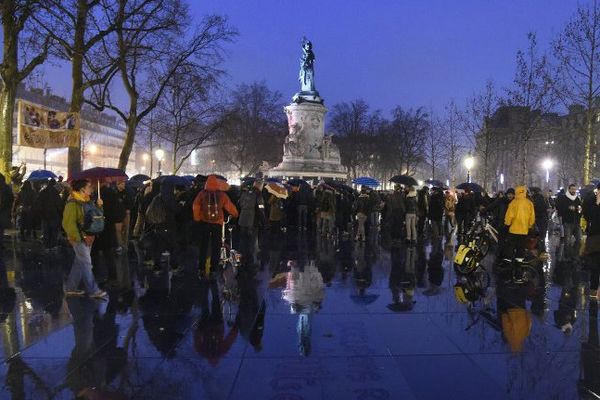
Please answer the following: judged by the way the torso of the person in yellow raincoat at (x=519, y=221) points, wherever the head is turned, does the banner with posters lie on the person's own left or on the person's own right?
on the person's own left

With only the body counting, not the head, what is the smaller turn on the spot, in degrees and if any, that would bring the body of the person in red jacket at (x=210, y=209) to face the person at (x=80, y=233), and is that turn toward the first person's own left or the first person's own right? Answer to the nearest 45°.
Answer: approximately 135° to the first person's own left

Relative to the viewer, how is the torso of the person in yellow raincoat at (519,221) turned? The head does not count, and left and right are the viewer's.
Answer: facing away from the viewer

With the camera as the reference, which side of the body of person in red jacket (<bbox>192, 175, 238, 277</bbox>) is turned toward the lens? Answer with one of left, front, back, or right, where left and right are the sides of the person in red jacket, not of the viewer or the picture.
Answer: back

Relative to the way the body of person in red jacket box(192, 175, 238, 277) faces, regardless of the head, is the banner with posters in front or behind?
in front

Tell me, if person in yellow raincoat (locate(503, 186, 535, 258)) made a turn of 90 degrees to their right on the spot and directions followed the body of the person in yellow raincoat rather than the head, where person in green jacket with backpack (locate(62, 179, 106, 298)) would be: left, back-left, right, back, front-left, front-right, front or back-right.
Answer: back-right

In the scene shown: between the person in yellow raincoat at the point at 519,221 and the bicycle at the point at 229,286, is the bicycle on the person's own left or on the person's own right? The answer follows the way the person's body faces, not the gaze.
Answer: on the person's own left

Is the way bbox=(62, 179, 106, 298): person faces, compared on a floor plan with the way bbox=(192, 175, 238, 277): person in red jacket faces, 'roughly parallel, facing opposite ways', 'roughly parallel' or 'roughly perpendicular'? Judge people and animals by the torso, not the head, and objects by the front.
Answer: roughly perpendicular
